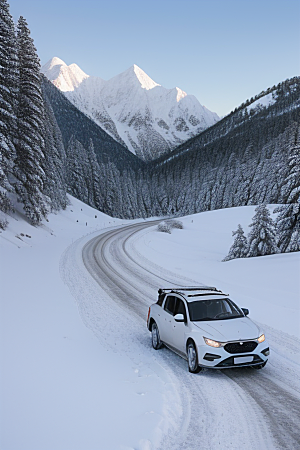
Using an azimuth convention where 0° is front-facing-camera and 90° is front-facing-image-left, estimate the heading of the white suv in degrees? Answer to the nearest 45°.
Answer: approximately 315°

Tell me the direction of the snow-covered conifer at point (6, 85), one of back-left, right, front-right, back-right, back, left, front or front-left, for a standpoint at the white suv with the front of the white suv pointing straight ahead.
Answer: back

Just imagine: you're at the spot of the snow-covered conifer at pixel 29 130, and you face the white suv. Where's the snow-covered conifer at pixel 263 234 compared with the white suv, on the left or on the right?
left

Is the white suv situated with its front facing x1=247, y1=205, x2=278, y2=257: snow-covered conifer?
no

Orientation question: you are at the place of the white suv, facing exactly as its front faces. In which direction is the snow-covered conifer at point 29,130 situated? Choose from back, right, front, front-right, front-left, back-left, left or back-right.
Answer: back

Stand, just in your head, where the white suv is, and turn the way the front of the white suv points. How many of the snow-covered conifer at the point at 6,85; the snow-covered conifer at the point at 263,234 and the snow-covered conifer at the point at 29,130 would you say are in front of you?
0

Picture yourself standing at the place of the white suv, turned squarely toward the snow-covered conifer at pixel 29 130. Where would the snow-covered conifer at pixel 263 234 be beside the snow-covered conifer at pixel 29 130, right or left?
right
